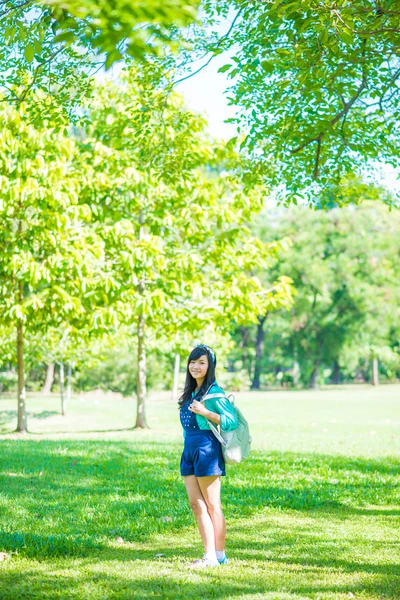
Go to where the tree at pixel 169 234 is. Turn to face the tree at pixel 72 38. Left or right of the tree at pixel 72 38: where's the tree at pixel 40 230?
right

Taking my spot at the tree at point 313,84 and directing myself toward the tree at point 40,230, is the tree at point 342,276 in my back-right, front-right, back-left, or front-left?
front-right

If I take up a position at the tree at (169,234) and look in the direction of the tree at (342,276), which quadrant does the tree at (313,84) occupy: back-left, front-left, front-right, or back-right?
back-right

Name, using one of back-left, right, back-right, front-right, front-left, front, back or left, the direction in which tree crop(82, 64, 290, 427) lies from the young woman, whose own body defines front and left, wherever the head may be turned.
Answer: back-right

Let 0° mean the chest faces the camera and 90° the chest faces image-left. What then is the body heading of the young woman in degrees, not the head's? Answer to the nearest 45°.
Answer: approximately 45°

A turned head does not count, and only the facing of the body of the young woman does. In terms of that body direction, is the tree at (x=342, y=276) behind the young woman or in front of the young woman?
behind

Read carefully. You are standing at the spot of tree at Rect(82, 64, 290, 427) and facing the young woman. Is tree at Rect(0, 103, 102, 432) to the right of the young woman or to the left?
right

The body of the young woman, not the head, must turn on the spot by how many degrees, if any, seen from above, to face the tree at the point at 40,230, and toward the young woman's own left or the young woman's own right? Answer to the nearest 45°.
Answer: approximately 135° to the young woman's own right

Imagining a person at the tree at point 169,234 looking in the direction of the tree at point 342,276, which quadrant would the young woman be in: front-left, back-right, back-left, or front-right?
back-right
